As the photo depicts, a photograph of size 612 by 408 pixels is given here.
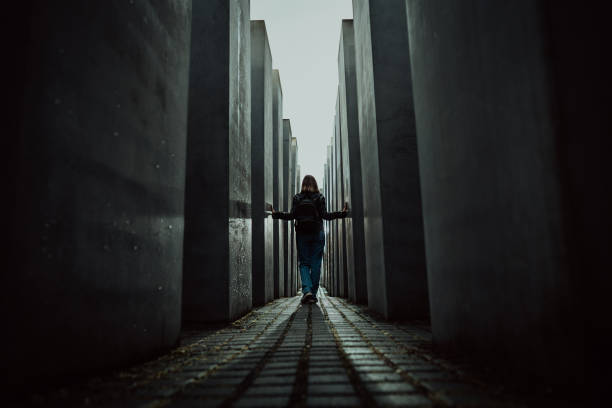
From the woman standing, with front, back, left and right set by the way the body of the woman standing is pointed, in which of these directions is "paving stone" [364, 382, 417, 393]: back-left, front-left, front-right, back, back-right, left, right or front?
back

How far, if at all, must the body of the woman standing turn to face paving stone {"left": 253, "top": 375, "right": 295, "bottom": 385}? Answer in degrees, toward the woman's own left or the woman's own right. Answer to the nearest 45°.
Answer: approximately 180°

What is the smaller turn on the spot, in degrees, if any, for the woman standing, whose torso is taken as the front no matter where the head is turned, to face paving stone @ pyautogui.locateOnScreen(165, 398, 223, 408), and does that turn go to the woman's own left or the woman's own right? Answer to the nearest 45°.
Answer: approximately 180°

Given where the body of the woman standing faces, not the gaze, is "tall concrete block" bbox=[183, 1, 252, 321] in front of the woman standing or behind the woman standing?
behind

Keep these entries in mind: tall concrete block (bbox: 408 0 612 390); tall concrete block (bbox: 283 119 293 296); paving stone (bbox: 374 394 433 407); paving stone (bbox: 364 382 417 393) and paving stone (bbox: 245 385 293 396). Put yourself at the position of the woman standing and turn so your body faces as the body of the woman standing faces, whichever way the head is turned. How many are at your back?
4

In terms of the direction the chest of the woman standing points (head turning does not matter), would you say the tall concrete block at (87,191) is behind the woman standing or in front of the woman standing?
behind

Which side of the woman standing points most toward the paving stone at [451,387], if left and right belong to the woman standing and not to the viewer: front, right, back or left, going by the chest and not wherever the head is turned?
back

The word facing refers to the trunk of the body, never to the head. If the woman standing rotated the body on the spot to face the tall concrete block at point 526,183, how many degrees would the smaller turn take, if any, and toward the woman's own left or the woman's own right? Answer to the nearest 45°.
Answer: approximately 180°

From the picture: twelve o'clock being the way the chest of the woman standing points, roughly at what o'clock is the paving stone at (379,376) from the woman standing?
The paving stone is roughly at 6 o'clock from the woman standing.

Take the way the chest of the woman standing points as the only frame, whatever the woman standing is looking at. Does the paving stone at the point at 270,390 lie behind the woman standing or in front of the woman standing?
behind

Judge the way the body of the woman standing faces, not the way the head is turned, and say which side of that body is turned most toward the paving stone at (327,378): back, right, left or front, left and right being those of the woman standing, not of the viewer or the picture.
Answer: back

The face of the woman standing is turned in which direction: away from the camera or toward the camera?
away from the camera

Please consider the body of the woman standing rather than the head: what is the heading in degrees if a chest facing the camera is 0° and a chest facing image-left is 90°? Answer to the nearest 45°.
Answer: approximately 180°
